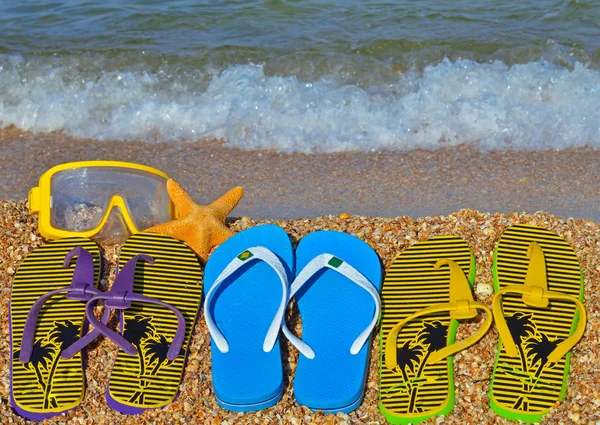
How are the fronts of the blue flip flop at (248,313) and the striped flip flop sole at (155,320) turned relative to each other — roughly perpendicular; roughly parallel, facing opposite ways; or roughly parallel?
roughly parallel

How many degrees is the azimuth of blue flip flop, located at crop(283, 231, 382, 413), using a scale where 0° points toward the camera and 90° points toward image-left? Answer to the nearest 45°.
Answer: approximately 180°

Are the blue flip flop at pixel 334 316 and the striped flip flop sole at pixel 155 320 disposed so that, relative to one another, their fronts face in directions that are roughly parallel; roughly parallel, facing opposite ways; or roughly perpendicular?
roughly parallel

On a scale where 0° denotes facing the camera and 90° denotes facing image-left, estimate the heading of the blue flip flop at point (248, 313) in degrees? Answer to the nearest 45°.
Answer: approximately 180°

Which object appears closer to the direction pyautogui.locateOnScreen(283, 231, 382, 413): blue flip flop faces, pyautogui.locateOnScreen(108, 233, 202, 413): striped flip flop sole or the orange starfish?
the orange starfish

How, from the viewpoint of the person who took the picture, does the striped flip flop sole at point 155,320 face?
facing away from the viewer

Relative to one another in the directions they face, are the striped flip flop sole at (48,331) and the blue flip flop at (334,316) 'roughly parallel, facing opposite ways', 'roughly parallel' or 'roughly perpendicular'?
roughly parallel

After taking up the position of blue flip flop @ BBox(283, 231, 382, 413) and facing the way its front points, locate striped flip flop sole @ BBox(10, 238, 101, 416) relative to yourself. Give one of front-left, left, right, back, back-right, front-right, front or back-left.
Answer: left

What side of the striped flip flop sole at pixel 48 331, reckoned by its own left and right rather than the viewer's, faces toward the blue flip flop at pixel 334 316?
right

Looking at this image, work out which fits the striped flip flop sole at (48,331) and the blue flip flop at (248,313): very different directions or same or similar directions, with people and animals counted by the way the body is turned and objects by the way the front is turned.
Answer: same or similar directions

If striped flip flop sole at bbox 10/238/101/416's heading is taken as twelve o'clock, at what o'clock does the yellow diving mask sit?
The yellow diving mask is roughly at 1 o'clock from the striped flip flop sole.

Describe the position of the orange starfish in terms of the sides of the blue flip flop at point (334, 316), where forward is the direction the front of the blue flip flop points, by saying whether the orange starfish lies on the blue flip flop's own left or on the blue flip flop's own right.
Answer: on the blue flip flop's own left

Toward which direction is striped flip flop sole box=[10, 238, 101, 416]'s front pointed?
away from the camera

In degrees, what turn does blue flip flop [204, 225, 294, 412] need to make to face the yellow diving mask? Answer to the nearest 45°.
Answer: approximately 45° to its left
